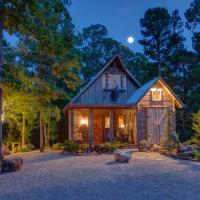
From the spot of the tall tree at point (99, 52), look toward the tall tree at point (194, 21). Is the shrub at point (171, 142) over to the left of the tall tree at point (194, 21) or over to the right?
right

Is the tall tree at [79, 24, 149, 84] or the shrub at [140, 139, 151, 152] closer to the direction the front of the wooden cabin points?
the shrub

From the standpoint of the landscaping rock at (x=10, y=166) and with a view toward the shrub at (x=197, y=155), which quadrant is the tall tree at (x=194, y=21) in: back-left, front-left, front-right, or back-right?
front-left

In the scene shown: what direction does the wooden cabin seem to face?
toward the camera

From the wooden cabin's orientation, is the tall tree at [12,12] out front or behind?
out front

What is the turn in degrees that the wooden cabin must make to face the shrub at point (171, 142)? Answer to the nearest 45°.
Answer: approximately 45° to its left

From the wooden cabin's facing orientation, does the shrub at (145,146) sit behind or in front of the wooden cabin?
in front

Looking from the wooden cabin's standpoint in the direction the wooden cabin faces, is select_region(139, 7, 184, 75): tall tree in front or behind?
behind

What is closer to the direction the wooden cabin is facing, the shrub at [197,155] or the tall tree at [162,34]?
the shrub

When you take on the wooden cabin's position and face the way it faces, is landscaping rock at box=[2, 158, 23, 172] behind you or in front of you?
in front

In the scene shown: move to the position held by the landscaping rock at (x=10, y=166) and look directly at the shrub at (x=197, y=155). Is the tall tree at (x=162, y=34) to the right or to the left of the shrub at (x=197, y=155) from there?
left

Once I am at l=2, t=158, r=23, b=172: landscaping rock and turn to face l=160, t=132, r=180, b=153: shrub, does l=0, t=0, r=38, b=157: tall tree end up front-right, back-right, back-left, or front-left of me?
front-left

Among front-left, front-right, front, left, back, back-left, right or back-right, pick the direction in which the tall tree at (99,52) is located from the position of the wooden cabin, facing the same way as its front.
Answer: back

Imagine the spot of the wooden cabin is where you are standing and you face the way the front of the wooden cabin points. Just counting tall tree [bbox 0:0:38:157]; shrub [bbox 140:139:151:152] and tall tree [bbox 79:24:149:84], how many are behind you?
1
